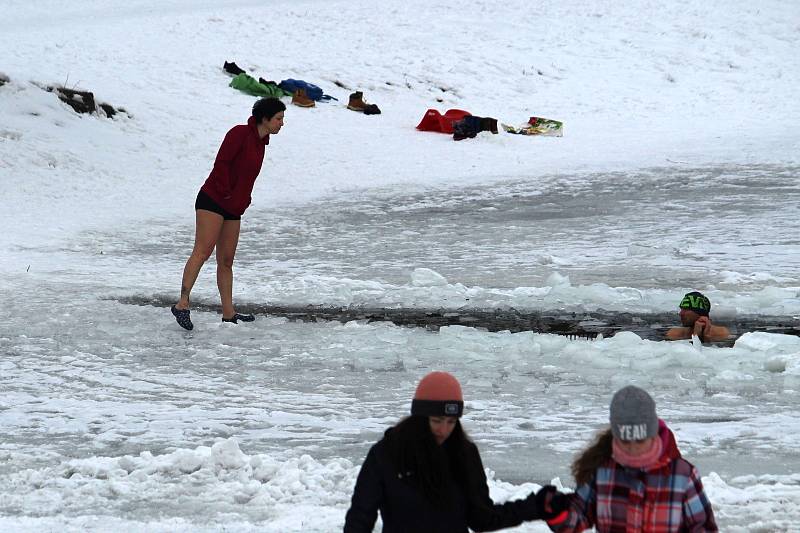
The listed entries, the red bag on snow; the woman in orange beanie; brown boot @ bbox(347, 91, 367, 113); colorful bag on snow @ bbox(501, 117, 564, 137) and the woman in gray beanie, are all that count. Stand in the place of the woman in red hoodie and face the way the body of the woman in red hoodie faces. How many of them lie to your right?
2

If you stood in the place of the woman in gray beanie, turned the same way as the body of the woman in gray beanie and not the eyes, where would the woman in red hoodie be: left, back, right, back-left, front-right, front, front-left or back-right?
back-right

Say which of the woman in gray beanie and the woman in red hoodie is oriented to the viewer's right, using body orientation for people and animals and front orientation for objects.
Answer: the woman in red hoodie

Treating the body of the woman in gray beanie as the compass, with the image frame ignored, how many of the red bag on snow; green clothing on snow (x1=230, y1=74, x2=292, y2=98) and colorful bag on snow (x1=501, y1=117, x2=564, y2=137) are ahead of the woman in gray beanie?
0

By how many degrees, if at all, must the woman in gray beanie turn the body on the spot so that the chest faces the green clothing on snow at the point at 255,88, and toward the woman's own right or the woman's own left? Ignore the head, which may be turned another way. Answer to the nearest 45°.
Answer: approximately 135° to the woman's own right

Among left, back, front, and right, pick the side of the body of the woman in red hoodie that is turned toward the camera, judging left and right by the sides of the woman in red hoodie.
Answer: right

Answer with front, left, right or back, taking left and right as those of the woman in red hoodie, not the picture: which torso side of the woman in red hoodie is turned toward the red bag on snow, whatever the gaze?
left

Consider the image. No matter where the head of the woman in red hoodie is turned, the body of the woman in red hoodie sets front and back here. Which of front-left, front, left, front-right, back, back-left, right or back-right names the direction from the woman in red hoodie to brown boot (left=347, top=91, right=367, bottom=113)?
left

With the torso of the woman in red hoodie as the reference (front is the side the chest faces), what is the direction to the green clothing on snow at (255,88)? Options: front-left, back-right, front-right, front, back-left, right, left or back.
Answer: left

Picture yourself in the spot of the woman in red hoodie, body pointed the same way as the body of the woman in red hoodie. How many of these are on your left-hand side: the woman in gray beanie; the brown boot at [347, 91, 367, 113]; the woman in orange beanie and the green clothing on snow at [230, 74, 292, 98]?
2

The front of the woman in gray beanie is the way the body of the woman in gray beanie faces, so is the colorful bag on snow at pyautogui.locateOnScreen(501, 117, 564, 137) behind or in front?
behind

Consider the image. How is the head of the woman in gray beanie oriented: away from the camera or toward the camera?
toward the camera

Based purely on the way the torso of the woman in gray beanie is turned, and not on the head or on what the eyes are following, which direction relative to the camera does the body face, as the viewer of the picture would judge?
toward the camera

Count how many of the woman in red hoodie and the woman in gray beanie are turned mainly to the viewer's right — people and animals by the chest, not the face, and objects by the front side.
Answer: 1

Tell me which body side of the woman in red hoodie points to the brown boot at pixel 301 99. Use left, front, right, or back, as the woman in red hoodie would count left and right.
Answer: left

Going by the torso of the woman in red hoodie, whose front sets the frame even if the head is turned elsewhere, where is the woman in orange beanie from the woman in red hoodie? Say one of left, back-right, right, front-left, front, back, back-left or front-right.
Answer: right
